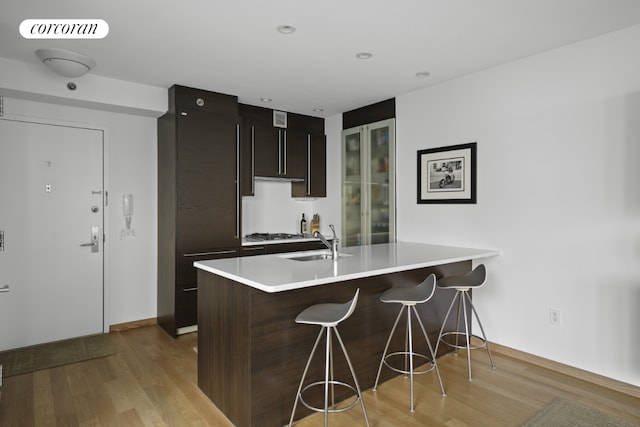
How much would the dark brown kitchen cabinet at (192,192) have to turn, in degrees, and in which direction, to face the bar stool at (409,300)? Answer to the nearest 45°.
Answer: approximately 45° to its left

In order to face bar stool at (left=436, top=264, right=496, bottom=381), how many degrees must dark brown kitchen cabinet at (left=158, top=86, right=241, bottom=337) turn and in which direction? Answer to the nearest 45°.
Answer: approximately 45° to its left

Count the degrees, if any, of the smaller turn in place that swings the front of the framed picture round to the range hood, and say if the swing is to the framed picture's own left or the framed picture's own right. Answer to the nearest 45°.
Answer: approximately 45° to the framed picture's own right

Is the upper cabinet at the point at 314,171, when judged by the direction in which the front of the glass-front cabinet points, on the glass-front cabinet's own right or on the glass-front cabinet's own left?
on the glass-front cabinet's own right

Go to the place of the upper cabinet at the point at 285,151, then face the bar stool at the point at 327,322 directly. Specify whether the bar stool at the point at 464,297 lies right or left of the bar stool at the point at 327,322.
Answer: left

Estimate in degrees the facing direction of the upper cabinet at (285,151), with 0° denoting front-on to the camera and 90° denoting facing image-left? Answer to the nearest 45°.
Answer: approximately 315°

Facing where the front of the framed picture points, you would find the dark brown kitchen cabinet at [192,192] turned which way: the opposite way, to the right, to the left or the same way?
to the left

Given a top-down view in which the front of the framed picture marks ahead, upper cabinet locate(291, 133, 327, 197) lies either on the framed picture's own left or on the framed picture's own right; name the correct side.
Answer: on the framed picture's own right
